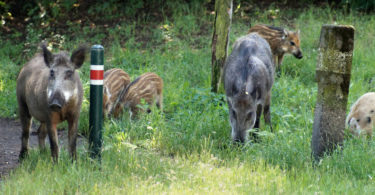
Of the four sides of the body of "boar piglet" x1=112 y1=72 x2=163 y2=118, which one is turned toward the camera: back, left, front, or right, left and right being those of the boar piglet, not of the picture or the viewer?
left

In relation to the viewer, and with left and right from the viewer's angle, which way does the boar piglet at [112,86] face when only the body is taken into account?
facing the viewer and to the left of the viewer

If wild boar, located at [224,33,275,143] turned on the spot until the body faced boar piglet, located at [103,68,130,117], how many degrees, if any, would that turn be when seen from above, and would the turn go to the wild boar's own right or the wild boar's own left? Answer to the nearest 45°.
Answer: approximately 135° to the wild boar's own right

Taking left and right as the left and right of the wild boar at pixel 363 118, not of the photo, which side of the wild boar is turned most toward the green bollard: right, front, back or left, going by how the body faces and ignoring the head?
front

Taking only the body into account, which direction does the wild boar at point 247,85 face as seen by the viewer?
toward the camera

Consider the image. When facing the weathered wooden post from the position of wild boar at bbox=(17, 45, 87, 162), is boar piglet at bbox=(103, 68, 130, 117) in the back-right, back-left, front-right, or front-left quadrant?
front-left

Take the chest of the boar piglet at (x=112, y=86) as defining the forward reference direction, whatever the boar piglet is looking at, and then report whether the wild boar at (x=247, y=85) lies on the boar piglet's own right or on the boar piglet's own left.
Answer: on the boar piglet's own left

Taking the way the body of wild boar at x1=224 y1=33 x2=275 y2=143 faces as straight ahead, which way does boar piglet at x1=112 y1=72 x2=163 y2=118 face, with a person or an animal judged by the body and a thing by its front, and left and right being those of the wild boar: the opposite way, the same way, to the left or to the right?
to the right

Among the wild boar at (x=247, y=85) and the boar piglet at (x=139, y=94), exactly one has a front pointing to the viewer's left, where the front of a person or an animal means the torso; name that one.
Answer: the boar piglet

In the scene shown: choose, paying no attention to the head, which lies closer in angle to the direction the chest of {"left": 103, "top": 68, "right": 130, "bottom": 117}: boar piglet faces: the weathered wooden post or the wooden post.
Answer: the wooden post
